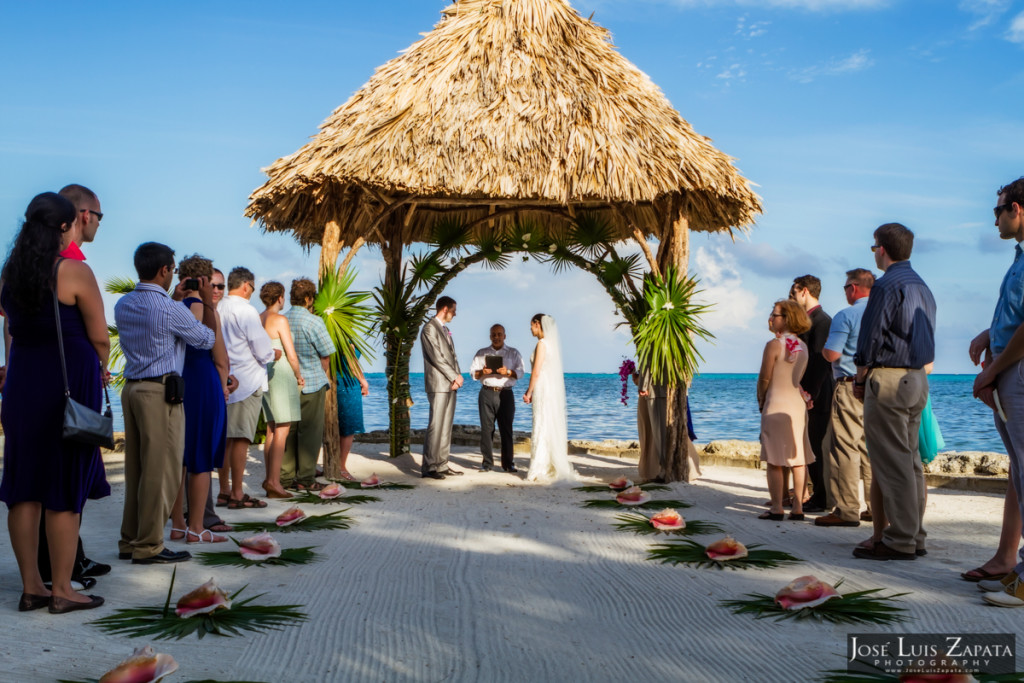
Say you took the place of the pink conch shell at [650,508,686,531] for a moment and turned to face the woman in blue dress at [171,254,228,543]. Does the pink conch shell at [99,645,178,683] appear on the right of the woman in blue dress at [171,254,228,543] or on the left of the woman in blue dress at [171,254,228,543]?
left

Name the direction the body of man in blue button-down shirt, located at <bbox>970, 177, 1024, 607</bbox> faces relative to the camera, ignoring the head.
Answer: to the viewer's left

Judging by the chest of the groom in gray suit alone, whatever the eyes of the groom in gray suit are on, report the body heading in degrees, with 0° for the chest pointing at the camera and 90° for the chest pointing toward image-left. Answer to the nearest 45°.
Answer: approximately 270°

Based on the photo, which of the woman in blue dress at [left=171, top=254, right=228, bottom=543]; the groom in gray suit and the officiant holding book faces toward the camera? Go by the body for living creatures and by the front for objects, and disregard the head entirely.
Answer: the officiant holding book

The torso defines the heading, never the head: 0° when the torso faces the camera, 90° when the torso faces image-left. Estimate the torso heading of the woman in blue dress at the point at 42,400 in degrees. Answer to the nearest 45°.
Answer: approximately 225°

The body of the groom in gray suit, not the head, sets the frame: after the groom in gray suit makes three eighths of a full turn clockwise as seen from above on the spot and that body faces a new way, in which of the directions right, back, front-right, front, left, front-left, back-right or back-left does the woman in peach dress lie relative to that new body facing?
left

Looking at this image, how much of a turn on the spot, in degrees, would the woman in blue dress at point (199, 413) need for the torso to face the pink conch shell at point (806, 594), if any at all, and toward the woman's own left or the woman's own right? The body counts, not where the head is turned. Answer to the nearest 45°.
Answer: approximately 45° to the woman's own right

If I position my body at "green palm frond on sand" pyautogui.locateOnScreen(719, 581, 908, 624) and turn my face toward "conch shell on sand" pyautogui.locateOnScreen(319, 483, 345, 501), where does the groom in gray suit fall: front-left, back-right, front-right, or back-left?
front-right

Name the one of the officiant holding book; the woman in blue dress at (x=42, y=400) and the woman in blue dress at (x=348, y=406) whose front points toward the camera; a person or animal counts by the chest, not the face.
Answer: the officiant holding book

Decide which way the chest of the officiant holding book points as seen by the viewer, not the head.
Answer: toward the camera

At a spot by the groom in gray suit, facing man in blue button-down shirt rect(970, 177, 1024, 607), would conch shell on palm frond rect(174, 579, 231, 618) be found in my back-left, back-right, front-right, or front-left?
front-right

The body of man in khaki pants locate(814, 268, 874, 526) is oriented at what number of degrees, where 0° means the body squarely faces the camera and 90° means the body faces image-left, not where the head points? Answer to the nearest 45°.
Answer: approximately 90°

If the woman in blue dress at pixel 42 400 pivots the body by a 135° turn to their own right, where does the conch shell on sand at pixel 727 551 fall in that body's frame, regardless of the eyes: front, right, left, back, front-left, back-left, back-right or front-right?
left

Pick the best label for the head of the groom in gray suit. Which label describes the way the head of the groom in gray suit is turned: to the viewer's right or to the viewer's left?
to the viewer's right

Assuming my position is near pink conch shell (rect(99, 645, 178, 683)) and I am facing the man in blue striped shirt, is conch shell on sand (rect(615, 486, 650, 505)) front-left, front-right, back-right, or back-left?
front-right

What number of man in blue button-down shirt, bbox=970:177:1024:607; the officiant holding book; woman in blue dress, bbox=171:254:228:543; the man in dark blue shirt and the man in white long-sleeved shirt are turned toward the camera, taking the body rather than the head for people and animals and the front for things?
1

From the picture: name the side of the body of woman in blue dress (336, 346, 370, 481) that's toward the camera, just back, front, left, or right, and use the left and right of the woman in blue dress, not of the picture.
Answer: right

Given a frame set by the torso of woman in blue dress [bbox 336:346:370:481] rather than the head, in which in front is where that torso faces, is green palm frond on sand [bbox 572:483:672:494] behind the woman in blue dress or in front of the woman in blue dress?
in front

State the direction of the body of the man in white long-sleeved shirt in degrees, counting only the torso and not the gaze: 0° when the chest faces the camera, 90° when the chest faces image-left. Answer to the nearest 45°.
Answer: approximately 270°
